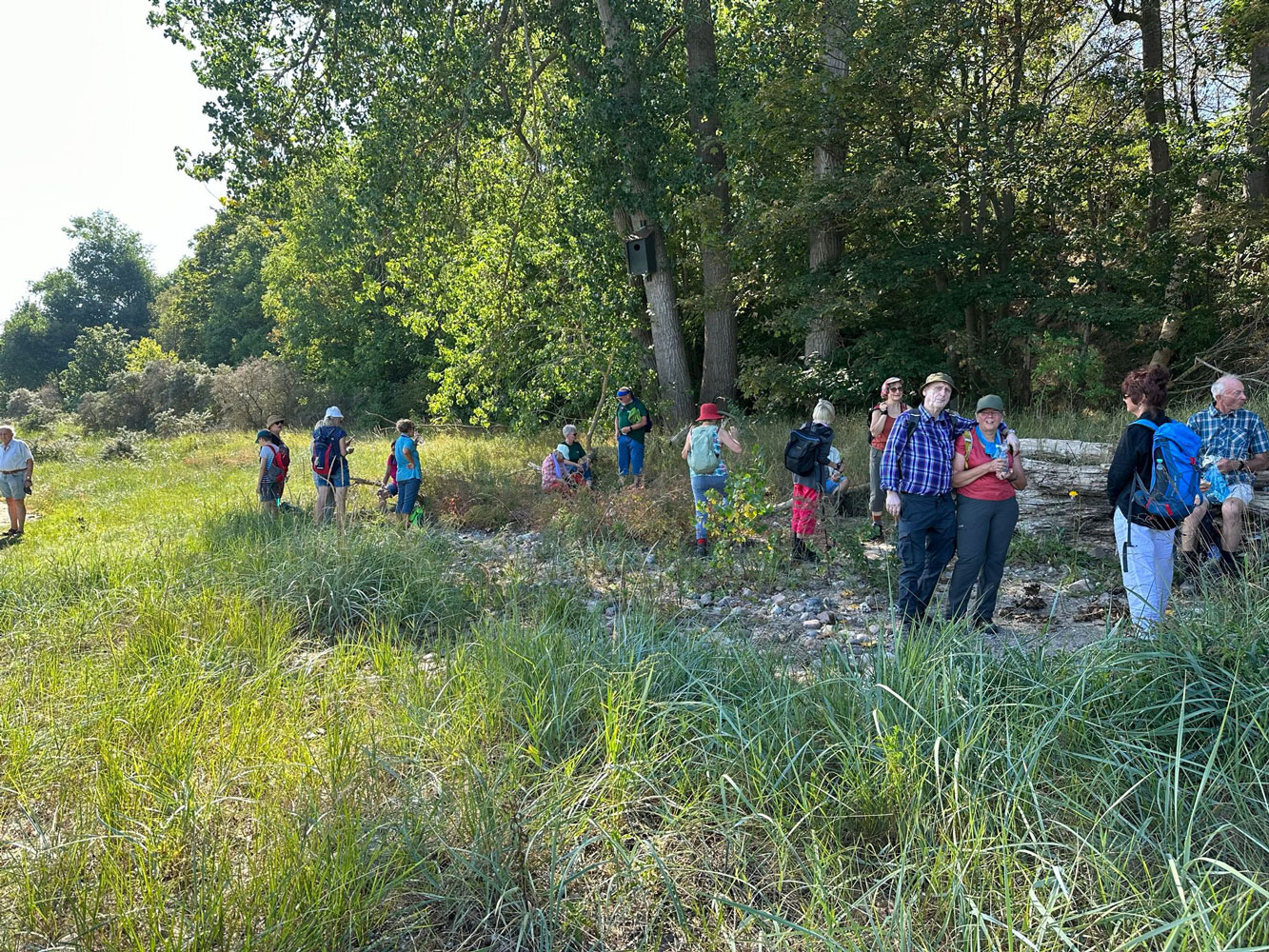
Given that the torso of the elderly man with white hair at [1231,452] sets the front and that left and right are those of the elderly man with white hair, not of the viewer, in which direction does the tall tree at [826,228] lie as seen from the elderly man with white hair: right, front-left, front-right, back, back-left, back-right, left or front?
back-right

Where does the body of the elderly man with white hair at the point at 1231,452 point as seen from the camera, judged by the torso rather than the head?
toward the camera

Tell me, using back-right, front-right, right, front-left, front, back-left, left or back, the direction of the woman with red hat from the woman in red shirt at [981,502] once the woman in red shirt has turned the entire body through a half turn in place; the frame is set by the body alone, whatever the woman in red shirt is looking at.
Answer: front-left

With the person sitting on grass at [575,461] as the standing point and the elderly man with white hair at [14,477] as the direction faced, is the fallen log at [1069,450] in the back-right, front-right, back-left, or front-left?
back-left

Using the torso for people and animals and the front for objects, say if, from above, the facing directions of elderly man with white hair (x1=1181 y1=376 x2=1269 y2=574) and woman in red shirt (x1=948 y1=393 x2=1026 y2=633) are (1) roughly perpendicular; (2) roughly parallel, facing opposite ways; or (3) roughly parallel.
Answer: roughly parallel

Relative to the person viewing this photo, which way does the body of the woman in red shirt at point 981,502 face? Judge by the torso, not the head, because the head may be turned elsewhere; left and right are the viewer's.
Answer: facing the viewer

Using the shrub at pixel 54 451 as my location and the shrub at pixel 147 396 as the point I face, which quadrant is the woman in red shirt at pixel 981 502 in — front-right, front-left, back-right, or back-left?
back-right

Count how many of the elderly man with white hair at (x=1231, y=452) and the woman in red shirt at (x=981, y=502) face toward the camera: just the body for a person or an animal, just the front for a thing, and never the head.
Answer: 2

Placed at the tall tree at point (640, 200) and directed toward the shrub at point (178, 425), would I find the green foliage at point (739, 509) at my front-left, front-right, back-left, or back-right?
back-left

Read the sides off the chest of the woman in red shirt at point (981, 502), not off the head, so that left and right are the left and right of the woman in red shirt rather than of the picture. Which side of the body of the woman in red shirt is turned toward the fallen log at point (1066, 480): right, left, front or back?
back

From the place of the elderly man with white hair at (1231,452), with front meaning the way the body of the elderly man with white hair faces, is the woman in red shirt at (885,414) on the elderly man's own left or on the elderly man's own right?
on the elderly man's own right

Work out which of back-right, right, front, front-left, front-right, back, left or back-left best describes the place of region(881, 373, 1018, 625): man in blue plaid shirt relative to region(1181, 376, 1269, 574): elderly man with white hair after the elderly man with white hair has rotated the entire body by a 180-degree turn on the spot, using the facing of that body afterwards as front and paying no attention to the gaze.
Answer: back-left
